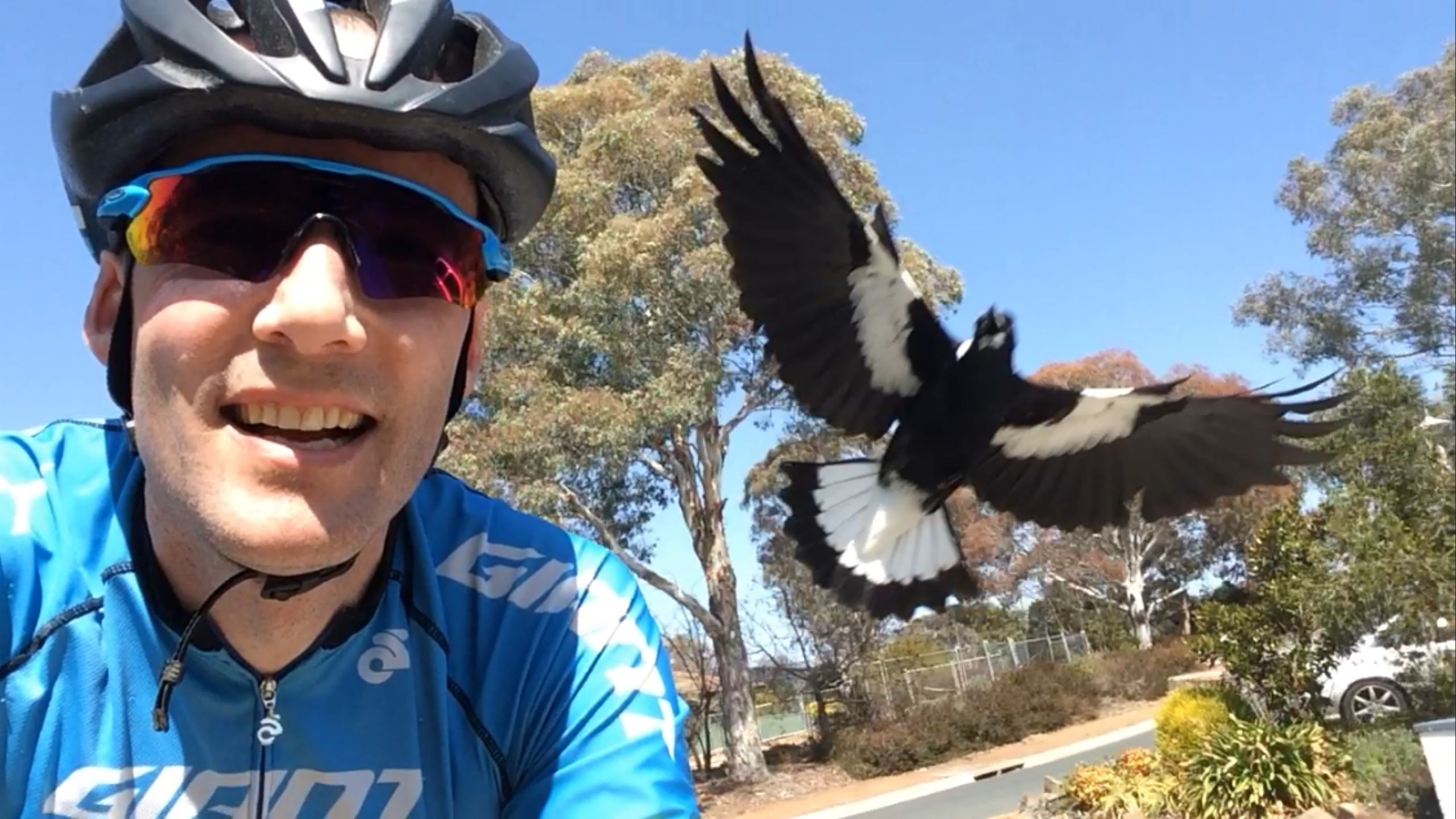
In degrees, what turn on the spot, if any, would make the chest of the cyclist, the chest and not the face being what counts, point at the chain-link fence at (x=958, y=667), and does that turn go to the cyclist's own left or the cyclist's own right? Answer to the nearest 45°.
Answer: approximately 135° to the cyclist's own left

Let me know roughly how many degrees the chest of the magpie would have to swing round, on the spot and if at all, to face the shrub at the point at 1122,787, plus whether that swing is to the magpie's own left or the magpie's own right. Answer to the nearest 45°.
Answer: approximately 135° to the magpie's own left

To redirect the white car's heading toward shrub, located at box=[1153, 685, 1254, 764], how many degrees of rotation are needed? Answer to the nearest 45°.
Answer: approximately 45° to its left

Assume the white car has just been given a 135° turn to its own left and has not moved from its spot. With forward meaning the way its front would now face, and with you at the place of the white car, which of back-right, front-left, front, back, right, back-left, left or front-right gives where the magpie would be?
front-right

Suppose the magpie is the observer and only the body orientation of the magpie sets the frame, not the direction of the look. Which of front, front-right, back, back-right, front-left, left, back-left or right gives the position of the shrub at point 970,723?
back-left

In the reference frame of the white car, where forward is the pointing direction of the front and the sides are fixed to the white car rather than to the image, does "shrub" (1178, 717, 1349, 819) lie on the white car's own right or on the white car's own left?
on the white car's own left

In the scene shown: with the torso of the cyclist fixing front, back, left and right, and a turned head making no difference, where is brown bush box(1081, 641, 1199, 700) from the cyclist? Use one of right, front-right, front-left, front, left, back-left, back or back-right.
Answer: back-left

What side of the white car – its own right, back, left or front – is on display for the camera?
left

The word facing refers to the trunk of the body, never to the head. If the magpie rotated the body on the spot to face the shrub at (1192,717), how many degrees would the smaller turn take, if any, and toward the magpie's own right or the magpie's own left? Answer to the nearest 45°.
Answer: approximately 135° to the magpie's own left

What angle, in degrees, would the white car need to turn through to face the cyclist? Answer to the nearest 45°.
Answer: approximately 90° to its left
